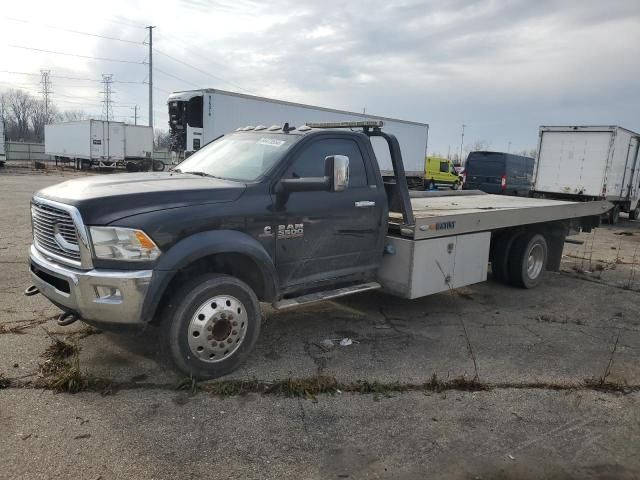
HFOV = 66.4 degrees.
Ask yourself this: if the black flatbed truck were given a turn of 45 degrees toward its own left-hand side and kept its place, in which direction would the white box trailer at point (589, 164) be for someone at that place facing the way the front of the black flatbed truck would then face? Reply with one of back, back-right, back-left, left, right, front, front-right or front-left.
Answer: back-left

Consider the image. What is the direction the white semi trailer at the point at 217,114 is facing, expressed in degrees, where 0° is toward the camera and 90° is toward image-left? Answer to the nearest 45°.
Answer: approximately 45°

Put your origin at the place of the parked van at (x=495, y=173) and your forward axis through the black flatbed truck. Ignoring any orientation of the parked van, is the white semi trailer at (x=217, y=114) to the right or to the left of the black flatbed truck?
right

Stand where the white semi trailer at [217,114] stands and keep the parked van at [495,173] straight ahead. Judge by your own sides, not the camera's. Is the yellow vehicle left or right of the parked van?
left

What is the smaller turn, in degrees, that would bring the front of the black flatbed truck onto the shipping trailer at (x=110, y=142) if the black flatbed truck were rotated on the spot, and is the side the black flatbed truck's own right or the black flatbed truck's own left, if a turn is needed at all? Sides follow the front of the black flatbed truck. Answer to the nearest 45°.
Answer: approximately 90° to the black flatbed truck's own right

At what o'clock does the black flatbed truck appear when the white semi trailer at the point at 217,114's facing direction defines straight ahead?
The black flatbed truck is roughly at 10 o'clock from the white semi trailer.

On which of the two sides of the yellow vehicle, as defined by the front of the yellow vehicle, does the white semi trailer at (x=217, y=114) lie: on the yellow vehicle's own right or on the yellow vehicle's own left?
on the yellow vehicle's own right

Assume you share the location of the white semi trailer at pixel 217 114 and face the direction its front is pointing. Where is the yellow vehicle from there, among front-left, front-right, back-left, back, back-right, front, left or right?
back

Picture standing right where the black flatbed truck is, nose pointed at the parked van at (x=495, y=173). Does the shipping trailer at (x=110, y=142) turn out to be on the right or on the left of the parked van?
left
